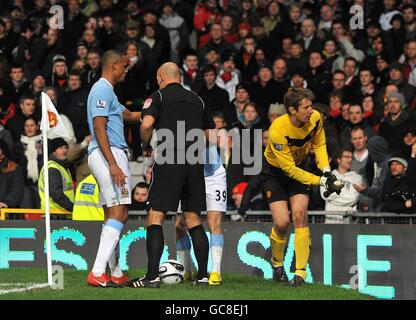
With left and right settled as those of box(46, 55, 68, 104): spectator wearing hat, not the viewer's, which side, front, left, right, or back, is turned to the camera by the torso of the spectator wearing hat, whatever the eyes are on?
front

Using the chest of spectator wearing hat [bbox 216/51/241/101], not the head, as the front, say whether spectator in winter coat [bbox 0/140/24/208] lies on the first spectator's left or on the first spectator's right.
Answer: on the first spectator's right

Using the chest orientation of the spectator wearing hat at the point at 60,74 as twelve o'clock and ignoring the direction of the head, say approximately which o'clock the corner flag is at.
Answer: The corner flag is roughly at 12 o'clock from the spectator wearing hat.

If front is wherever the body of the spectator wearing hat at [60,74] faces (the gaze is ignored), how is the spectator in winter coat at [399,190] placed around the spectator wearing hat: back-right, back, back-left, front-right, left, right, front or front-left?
front-left

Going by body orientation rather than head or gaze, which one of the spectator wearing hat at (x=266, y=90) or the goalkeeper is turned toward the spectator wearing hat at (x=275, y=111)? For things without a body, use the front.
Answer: the spectator wearing hat at (x=266, y=90)

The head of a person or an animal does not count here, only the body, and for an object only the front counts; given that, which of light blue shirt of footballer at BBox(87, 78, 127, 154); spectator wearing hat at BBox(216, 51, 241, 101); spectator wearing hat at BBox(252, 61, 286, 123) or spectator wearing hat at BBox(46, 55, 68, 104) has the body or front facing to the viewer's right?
the light blue shirt of footballer

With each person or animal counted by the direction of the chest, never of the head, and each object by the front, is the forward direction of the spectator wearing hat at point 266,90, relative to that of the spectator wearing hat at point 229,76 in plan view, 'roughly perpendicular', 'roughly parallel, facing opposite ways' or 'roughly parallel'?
roughly parallel

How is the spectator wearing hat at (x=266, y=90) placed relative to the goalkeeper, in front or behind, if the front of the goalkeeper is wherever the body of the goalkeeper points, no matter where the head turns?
behind

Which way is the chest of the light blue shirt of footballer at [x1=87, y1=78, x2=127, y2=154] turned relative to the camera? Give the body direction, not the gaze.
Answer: to the viewer's right

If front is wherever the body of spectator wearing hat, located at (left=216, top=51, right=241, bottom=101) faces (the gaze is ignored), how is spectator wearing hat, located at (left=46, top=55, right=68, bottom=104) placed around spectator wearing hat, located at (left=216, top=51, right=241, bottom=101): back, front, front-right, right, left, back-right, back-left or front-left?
right

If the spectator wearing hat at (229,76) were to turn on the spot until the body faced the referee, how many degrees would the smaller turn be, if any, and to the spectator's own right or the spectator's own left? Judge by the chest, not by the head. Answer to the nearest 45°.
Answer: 0° — they already face them

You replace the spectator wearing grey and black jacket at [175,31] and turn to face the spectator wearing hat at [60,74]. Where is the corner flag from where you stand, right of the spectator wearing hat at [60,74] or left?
left
